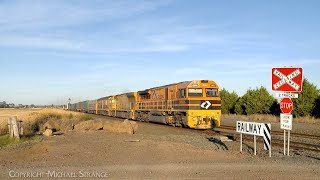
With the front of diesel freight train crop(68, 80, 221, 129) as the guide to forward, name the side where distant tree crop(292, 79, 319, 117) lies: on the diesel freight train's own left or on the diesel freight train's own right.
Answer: on the diesel freight train's own left

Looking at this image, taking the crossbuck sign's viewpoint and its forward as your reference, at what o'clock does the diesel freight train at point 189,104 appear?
The diesel freight train is roughly at 5 o'clock from the crossbuck sign.

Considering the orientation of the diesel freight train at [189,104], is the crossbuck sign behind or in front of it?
in front

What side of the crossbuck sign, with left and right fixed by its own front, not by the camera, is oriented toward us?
front

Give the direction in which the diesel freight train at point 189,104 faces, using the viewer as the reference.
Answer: facing the viewer and to the right of the viewer

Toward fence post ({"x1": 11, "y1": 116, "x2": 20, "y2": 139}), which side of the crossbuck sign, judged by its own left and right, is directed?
right

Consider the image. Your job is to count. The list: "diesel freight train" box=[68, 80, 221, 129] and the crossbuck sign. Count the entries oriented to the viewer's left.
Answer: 0

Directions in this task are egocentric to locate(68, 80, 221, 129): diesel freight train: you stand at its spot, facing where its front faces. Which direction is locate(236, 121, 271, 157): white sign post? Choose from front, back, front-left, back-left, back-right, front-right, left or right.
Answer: front-right

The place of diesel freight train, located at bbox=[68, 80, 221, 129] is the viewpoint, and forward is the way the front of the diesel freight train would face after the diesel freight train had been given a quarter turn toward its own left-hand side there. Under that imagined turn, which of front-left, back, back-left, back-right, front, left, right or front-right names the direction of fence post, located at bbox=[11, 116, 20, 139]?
back

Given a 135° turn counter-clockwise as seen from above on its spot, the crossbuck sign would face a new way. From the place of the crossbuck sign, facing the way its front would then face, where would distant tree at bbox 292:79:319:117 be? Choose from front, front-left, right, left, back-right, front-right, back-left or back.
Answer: front-left
